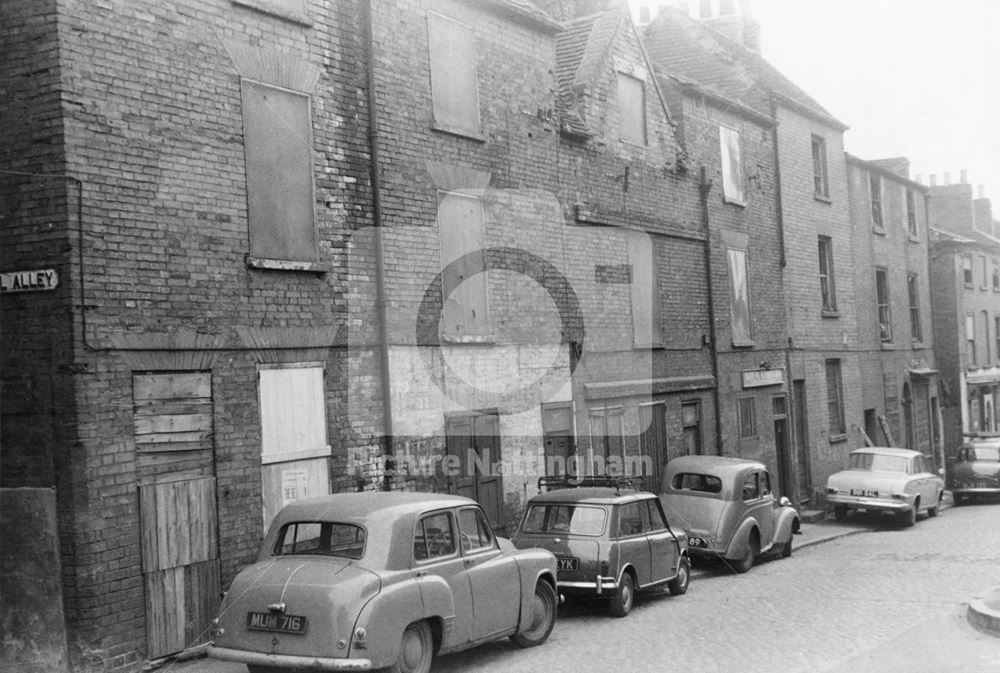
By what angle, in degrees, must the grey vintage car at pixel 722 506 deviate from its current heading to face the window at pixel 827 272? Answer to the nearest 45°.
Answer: approximately 45° to its left

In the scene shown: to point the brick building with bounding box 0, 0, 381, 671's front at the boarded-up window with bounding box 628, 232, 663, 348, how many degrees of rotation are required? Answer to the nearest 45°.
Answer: approximately 90° to its left

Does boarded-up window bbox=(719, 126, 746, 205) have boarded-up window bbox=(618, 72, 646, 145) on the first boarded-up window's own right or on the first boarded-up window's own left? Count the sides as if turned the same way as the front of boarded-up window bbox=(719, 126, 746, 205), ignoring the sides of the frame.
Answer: on the first boarded-up window's own right

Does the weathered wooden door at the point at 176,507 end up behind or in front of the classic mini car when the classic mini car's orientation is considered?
behind

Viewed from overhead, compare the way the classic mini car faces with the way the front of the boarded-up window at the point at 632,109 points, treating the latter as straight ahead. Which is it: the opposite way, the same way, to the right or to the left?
to the left

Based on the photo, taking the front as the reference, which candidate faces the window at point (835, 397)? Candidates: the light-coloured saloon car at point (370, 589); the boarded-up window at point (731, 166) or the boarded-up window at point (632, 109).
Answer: the light-coloured saloon car

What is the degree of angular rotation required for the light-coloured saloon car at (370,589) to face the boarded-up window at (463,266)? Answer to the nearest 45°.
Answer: approximately 45° to its left

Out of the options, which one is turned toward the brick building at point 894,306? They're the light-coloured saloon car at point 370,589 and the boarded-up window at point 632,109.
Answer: the light-coloured saloon car

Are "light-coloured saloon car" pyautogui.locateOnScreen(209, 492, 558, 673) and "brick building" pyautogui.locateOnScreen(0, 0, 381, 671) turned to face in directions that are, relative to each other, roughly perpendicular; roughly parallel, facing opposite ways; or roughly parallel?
roughly perpendicular

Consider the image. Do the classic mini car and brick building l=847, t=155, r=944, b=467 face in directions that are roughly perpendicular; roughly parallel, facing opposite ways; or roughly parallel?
roughly perpendicular

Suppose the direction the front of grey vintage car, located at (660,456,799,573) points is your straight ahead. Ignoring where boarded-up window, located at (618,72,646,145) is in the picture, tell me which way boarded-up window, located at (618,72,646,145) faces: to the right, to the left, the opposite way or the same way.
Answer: to the right

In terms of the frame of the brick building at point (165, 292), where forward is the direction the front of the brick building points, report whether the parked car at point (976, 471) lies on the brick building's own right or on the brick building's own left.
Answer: on the brick building's own left

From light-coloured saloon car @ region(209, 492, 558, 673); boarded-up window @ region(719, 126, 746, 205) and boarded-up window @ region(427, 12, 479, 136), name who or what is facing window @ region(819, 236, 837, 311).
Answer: the light-coloured saloon car

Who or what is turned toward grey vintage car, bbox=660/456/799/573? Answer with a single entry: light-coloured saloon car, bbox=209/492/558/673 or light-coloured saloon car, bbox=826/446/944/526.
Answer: light-coloured saloon car, bbox=209/492/558/673

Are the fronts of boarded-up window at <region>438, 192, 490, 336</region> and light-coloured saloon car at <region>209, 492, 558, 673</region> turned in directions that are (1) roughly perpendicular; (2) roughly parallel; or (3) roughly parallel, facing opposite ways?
roughly perpendicular

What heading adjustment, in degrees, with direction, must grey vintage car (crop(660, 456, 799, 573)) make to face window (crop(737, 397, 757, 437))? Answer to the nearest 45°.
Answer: approximately 45° to its left
